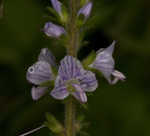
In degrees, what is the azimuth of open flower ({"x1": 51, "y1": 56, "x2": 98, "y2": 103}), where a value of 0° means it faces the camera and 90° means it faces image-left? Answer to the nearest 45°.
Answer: approximately 0°
